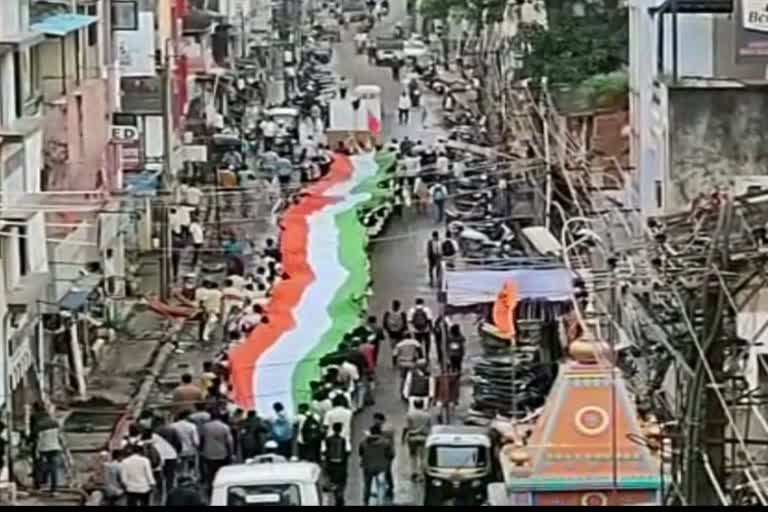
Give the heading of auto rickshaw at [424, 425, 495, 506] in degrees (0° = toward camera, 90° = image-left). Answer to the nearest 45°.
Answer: approximately 0°

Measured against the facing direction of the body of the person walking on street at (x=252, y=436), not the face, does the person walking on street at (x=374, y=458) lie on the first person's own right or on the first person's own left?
on the first person's own right

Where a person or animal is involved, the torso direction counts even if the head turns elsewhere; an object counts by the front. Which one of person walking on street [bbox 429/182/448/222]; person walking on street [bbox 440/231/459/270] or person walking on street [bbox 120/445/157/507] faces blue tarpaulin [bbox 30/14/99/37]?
person walking on street [bbox 120/445/157/507]

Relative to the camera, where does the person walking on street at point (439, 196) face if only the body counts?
away from the camera

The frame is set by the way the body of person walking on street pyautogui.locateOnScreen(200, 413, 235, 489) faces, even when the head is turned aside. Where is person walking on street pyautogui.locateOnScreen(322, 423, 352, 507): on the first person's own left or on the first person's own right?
on the first person's own right

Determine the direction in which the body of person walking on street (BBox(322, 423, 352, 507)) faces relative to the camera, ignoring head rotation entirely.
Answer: away from the camera

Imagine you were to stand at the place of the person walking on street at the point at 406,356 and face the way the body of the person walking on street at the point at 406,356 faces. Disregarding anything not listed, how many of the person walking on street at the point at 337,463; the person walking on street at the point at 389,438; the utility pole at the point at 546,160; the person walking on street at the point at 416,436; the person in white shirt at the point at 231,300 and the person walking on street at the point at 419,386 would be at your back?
4

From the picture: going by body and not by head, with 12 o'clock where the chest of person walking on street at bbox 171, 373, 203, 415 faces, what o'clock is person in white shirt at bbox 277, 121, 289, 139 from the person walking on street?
The person in white shirt is roughly at 12 o'clock from the person walking on street.

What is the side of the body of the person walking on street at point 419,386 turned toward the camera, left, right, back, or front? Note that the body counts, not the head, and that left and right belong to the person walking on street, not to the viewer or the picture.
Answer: back

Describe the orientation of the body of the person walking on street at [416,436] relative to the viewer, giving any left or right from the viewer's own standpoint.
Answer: facing away from the viewer

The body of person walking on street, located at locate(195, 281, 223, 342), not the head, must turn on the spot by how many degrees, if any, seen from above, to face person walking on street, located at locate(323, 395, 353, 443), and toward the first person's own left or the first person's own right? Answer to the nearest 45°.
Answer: approximately 180°

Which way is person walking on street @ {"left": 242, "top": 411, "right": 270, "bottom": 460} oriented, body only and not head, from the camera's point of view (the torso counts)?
away from the camera

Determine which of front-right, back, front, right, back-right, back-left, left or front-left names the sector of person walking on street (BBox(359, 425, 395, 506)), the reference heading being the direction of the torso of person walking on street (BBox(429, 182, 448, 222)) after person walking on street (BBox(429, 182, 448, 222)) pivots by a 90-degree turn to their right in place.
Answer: right

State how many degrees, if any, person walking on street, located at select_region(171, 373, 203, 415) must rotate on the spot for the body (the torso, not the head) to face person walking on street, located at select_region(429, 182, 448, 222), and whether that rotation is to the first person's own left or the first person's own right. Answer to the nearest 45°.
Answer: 0° — they already face them
